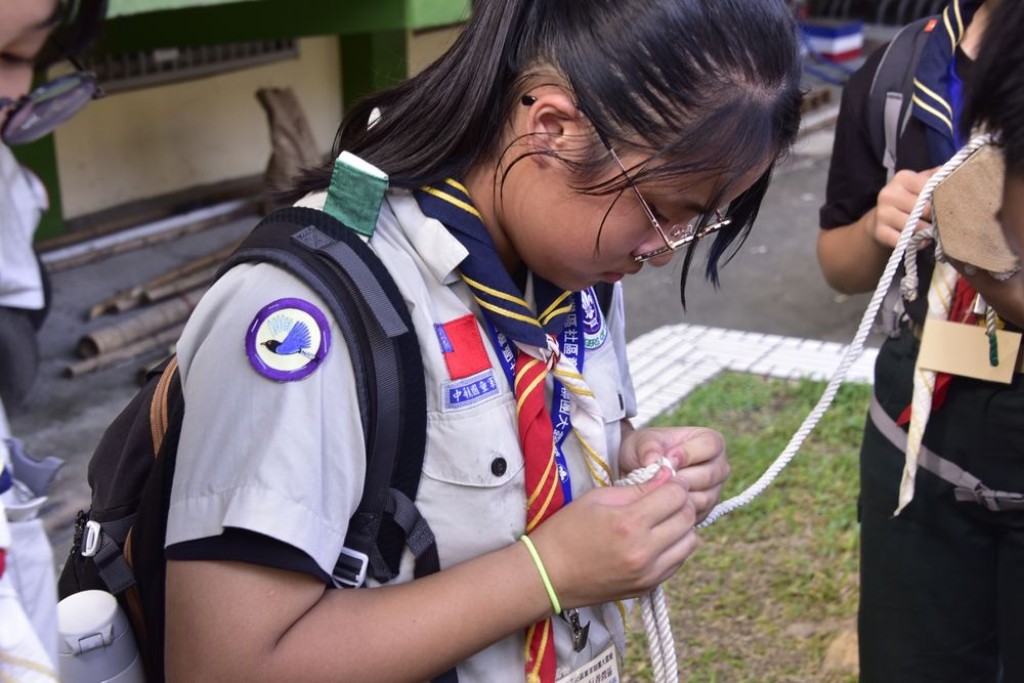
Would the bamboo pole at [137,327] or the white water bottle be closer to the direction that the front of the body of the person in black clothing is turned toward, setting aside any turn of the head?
the white water bottle

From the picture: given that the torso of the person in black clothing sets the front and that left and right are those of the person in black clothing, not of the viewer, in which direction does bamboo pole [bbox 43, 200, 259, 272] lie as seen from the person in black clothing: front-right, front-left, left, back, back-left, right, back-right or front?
back-right

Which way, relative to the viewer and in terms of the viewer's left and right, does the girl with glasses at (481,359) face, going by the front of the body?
facing the viewer and to the right of the viewer

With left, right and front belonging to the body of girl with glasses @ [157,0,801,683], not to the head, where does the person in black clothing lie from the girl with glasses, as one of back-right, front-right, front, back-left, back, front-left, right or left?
left

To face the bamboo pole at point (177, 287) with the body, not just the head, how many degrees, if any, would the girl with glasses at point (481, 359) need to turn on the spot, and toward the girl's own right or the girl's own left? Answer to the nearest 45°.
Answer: approximately 135° to the girl's own left

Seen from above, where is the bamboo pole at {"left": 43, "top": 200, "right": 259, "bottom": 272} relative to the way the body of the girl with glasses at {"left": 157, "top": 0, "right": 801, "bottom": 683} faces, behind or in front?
behind

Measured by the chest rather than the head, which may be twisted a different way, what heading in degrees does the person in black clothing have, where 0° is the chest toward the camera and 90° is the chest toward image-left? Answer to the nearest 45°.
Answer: approximately 0°

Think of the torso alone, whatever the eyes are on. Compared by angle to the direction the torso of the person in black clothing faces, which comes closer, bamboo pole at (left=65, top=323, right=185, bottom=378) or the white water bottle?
the white water bottle

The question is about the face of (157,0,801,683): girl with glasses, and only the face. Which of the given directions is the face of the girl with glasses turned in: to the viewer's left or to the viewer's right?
to the viewer's right

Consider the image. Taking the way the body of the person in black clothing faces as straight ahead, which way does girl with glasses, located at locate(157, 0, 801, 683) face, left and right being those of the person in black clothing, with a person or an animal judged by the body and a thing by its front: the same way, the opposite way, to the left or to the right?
to the left

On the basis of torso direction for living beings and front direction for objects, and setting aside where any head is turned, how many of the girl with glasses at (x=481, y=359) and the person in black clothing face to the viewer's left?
0

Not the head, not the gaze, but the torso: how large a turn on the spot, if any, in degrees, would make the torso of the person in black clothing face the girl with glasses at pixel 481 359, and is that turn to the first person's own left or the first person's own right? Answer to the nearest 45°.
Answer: approximately 45° to the first person's own right

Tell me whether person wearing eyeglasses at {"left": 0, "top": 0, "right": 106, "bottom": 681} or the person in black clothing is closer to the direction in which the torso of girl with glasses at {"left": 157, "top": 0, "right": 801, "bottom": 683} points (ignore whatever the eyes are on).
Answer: the person in black clothing
